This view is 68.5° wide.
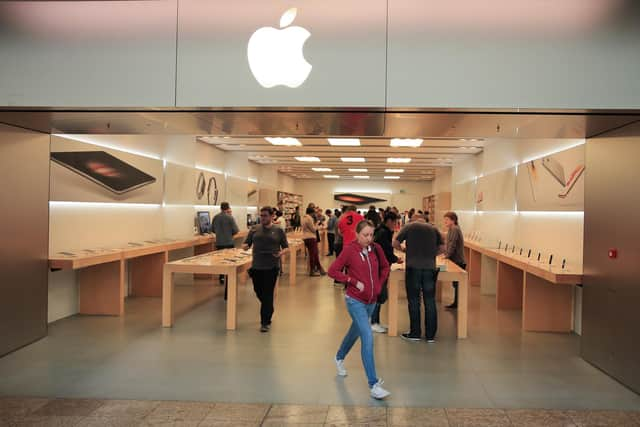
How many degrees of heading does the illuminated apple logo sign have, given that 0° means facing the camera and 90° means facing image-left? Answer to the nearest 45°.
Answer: approximately 0°

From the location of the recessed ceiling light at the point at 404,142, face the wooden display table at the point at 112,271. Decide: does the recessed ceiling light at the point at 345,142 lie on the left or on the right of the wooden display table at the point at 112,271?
right

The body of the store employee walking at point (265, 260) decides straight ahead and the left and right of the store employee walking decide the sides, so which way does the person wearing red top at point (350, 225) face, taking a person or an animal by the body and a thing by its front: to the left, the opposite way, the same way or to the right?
the opposite way

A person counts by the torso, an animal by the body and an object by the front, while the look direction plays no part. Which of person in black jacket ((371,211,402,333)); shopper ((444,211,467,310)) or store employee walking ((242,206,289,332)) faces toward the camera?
store employee walking ((242,206,289,332))

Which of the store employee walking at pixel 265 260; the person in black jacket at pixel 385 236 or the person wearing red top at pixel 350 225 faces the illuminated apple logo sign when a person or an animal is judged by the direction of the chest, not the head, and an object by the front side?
the store employee walking

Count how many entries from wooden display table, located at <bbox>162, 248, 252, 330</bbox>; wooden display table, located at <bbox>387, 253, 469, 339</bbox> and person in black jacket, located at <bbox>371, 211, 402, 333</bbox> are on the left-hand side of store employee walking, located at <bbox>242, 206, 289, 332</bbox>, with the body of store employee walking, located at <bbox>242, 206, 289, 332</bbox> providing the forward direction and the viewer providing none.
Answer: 2

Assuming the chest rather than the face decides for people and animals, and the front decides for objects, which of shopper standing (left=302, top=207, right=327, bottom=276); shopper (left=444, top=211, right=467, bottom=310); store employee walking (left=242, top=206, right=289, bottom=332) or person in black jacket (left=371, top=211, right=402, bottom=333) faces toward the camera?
store employee walking (left=242, top=206, right=289, bottom=332)

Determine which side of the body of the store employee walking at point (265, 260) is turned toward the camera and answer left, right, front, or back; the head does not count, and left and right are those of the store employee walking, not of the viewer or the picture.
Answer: front

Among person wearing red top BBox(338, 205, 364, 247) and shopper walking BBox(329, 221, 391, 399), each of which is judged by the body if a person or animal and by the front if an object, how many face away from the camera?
1

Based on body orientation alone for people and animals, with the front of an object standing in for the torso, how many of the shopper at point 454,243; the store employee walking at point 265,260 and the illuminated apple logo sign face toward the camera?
2
